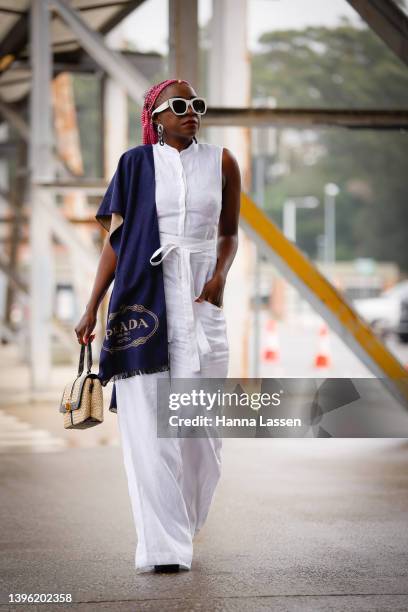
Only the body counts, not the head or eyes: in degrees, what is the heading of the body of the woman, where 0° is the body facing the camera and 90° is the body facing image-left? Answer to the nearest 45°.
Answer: approximately 0°

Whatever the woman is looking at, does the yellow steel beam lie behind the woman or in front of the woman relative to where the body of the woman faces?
behind

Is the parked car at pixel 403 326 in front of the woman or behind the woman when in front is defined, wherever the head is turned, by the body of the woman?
behind

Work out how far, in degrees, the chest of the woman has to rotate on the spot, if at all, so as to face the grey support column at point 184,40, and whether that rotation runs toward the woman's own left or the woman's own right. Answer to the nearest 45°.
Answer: approximately 180°

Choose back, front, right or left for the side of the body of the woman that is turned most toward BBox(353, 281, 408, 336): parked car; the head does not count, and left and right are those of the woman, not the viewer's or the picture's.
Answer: back

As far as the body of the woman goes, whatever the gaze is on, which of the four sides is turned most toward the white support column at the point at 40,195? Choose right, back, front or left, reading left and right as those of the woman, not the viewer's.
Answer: back

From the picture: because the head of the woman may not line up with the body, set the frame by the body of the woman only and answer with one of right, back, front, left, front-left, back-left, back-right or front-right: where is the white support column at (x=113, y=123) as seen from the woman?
back

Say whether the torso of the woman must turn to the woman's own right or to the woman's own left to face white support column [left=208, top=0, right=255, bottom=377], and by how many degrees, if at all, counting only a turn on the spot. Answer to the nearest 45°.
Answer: approximately 180°
